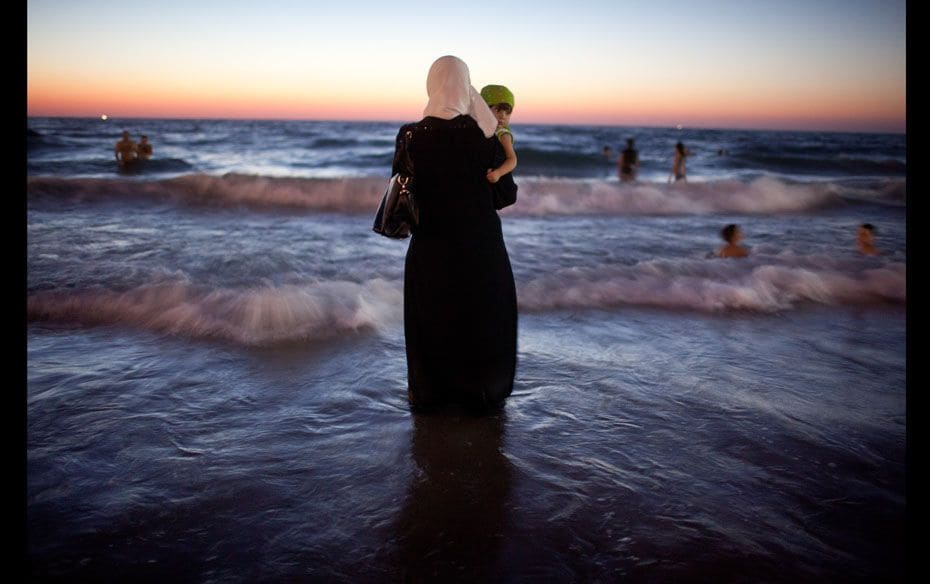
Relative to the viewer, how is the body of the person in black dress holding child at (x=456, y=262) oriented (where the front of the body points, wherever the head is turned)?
away from the camera

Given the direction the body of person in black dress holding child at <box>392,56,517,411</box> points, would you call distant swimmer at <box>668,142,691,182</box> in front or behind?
in front

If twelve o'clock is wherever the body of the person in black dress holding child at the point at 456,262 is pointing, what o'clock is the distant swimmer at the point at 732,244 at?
The distant swimmer is roughly at 1 o'clock from the person in black dress holding child.

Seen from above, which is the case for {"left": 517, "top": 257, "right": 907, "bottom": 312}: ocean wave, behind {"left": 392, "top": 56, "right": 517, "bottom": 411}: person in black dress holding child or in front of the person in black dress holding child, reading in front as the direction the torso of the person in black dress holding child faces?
in front

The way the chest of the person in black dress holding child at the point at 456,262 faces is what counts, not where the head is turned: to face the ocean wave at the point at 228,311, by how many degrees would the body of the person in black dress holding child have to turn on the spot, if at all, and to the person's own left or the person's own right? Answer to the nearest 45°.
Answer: approximately 45° to the person's own left
